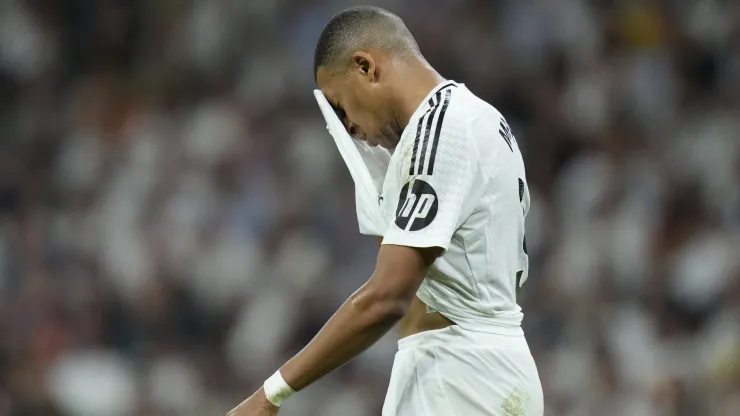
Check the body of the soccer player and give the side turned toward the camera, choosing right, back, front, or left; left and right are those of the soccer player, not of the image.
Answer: left

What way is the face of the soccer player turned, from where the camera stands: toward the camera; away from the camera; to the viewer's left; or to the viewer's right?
to the viewer's left
